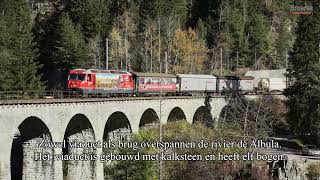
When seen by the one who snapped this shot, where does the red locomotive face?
facing the viewer and to the left of the viewer
